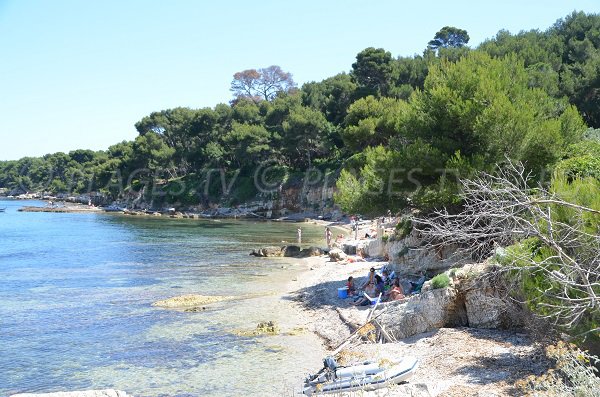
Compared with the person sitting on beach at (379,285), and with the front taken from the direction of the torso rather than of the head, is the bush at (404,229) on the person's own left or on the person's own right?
on the person's own right

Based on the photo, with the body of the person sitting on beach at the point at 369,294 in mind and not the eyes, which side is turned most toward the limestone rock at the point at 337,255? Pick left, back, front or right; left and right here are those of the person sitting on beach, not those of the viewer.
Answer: right

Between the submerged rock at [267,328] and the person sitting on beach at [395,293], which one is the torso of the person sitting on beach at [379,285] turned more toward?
the submerged rock

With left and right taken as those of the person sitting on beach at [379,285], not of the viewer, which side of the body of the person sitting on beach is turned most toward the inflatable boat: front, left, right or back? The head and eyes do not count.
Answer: left

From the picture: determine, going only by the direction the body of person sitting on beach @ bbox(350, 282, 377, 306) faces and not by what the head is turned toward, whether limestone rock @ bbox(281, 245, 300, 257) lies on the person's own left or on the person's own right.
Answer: on the person's own right

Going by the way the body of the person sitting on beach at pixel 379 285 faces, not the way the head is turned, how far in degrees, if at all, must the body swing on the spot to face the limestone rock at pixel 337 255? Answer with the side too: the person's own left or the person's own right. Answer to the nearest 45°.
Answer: approximately 90° to the person's own right

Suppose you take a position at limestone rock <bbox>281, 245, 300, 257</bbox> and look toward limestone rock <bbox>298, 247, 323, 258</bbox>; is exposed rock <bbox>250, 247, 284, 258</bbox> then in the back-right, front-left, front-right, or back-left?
back-right

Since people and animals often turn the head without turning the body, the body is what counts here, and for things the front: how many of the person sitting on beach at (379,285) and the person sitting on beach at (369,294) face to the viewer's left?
2

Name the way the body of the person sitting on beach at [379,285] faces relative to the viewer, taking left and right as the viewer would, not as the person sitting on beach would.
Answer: facing to the left of the viewer

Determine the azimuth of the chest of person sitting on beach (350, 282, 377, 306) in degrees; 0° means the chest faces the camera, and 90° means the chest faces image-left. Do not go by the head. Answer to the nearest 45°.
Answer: approximately 90°
